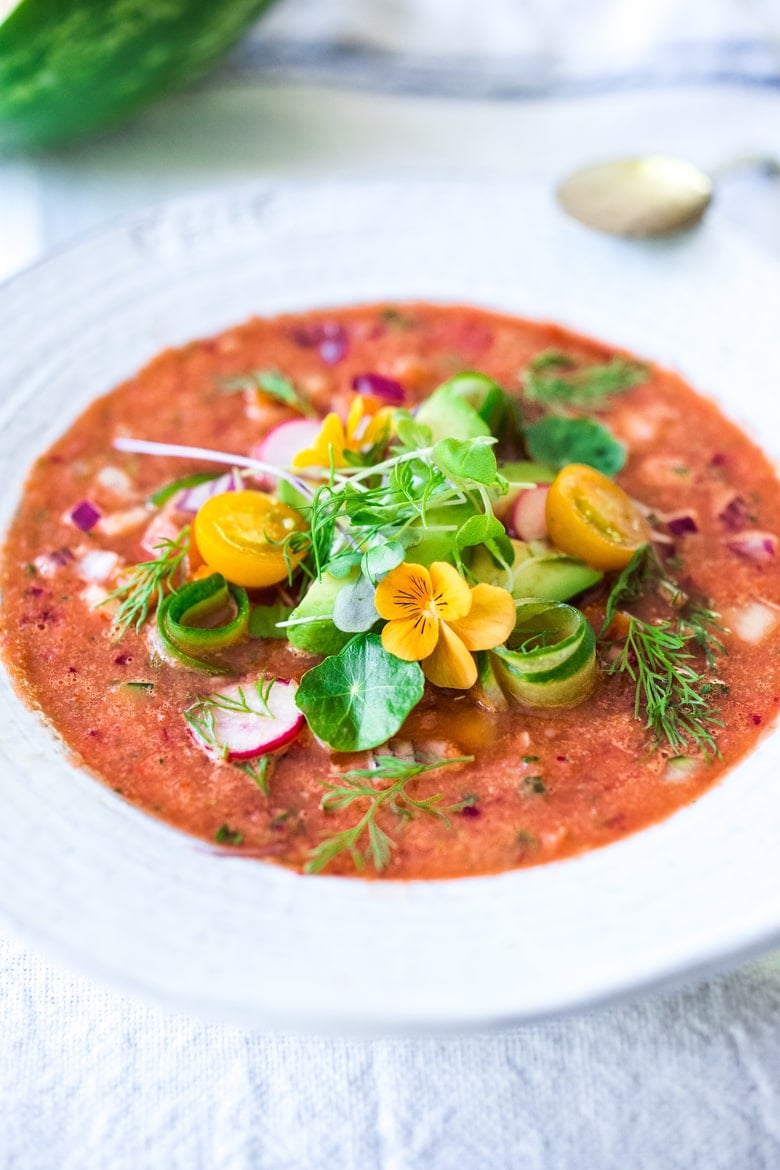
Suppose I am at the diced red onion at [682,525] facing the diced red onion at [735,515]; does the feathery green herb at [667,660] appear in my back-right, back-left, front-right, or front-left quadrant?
back-right

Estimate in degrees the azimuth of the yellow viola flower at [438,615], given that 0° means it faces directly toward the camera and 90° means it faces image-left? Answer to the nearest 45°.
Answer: approximately 0°

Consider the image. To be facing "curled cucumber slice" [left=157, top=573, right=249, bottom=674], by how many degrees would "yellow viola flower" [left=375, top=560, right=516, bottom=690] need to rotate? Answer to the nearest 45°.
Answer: approximately 135° to its right

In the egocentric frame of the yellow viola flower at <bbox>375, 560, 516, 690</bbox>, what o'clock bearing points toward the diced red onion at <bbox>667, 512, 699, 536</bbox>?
The diced red onion is roughly at 8 o'clock from the yellow viola flower.

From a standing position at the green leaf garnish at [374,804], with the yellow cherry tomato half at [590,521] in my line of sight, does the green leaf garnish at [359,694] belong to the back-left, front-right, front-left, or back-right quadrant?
front-left

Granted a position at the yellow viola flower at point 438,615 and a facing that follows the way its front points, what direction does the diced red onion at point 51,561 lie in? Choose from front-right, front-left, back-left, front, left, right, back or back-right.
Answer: back-right
